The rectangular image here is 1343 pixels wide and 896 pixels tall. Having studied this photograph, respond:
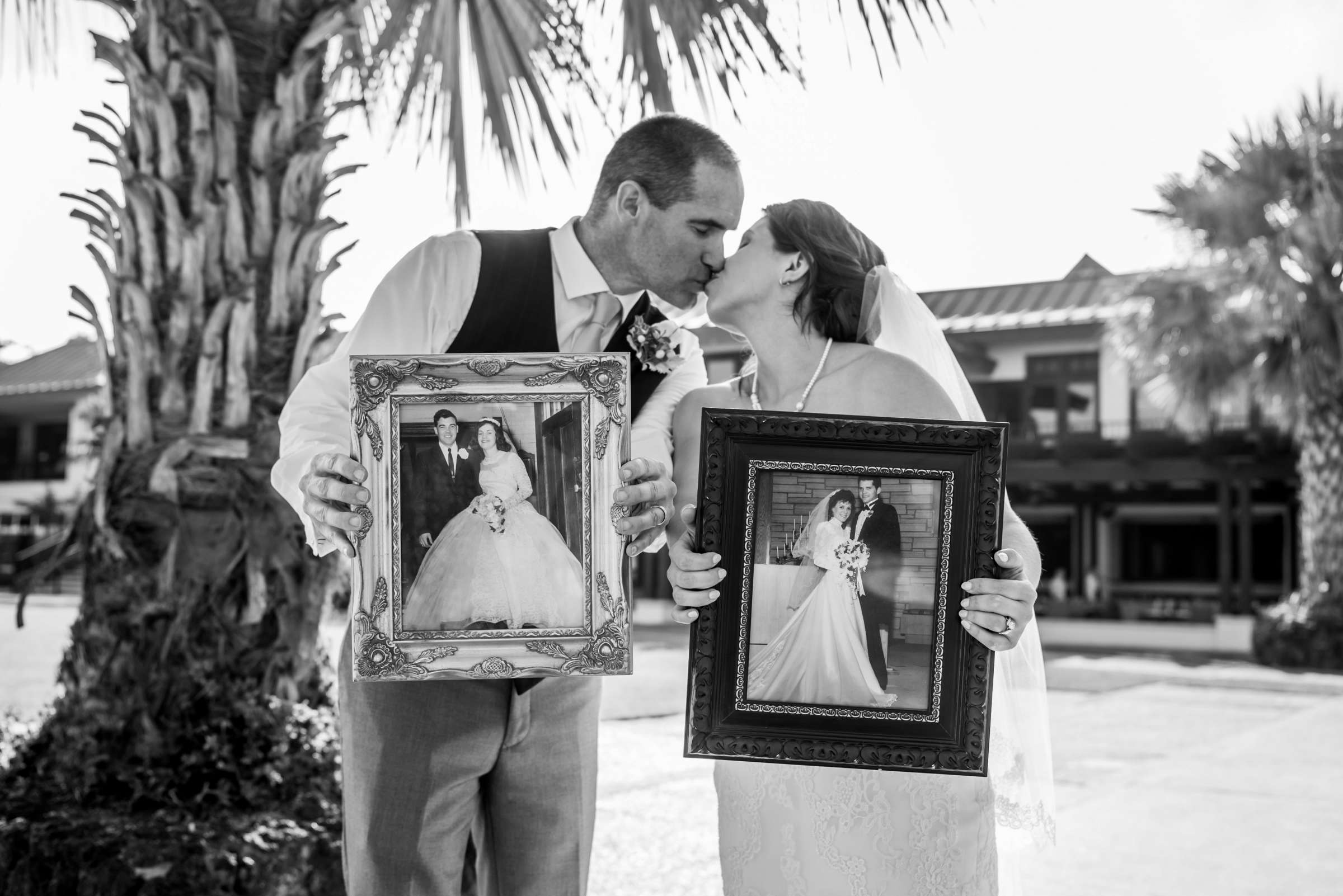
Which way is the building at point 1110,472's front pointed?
toward the camera

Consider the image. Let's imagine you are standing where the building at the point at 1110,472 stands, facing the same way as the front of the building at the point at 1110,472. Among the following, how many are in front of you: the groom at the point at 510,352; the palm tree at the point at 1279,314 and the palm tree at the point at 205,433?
3

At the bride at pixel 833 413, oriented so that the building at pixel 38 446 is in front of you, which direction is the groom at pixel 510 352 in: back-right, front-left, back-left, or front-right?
front-left

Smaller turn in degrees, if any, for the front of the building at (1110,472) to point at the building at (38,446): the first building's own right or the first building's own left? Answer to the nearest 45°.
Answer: approximately 90° to the first building's own right

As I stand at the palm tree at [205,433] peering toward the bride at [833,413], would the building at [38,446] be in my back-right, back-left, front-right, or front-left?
back-left

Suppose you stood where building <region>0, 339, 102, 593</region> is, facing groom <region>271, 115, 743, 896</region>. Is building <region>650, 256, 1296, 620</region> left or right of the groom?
left

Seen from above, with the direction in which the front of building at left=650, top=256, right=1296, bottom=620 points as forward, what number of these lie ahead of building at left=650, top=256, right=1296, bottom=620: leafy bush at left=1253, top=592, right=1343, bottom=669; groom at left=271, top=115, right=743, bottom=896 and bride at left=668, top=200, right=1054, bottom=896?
3

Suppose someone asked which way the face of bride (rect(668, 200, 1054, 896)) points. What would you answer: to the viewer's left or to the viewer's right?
to the viewer's left

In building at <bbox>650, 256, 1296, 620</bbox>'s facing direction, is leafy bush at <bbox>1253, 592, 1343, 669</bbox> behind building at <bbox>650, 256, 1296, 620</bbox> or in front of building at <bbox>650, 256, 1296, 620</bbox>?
in front

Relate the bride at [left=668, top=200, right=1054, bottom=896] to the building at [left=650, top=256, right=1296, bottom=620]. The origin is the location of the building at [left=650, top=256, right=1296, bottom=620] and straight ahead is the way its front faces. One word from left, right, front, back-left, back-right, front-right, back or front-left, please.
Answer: front

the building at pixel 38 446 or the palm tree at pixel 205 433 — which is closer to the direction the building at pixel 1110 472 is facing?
the palm tree

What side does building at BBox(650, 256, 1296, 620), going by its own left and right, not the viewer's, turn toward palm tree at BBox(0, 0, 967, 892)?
front

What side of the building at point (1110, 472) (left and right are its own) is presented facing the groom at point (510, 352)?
front

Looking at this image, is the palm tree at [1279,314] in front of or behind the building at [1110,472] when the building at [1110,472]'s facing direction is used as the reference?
in front
